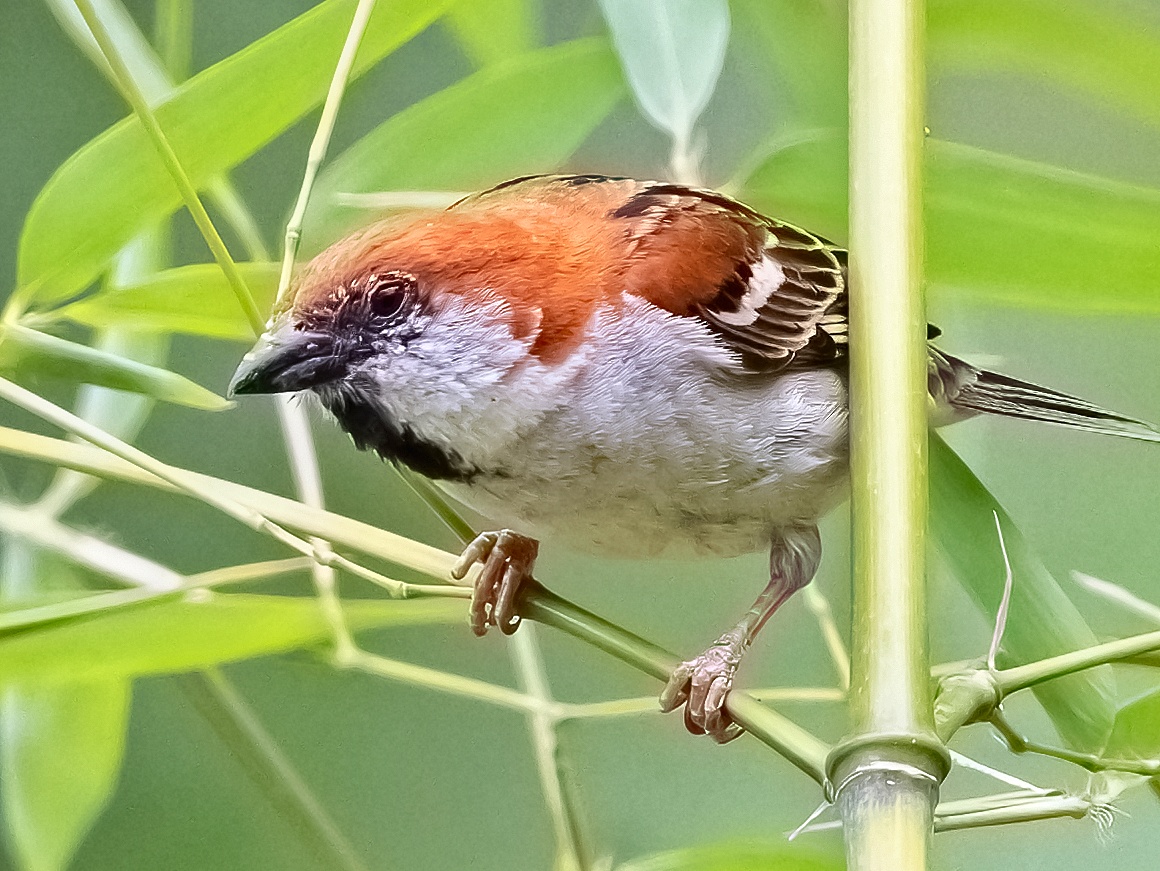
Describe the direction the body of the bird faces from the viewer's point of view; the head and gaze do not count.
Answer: to the viewer's left
